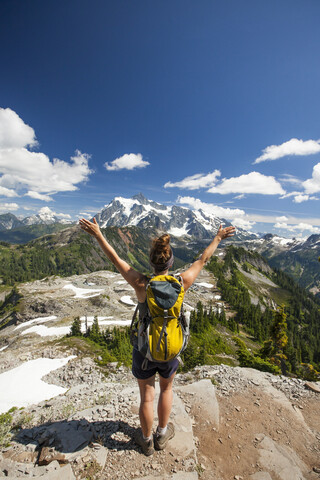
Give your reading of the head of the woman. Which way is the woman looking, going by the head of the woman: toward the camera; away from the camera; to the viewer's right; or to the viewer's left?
away from the camera

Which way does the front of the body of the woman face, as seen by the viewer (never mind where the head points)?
away from the camera
